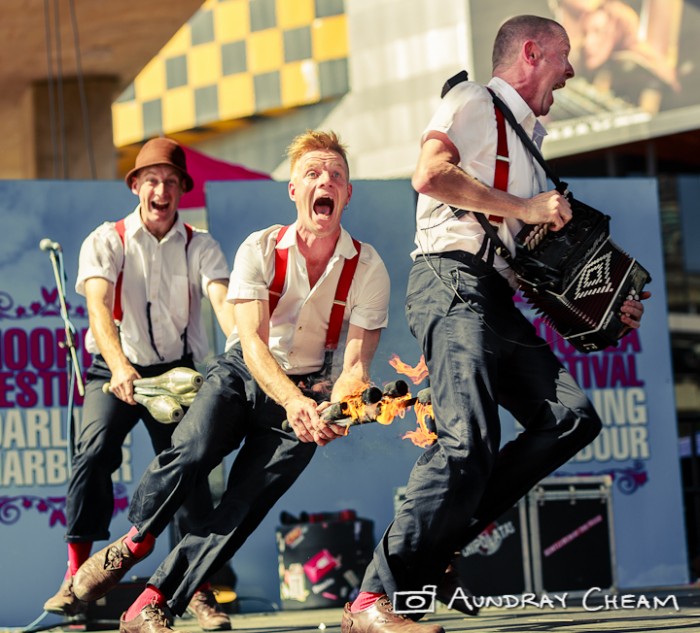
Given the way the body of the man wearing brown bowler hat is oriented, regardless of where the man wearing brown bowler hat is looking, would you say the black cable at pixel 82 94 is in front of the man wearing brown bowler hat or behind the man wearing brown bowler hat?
behind

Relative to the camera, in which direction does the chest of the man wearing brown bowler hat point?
toward the camera

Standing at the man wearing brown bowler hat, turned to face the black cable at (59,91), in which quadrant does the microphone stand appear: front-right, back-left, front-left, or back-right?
front-left

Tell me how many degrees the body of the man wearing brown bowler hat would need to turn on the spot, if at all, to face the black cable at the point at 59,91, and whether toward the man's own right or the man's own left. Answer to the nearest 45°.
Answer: approximately 180°
